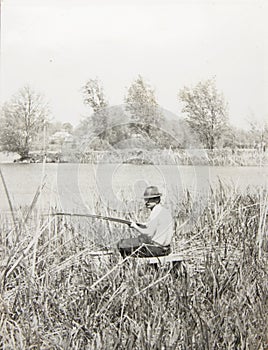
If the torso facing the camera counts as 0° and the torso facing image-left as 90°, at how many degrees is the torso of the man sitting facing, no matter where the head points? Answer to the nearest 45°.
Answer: approximately 90°
